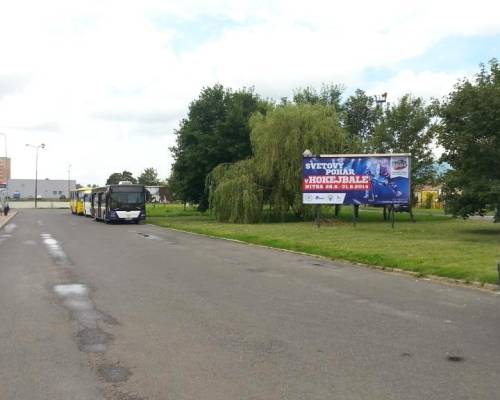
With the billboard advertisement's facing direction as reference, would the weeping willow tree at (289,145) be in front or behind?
behind

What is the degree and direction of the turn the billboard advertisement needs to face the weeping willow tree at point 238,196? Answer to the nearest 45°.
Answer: approximately 135° to its right

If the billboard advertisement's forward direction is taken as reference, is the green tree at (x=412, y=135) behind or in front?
behind

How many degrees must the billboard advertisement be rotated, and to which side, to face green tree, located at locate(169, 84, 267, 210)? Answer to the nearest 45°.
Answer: approximately 135° to its right

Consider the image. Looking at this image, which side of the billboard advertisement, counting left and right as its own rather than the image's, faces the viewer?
front
